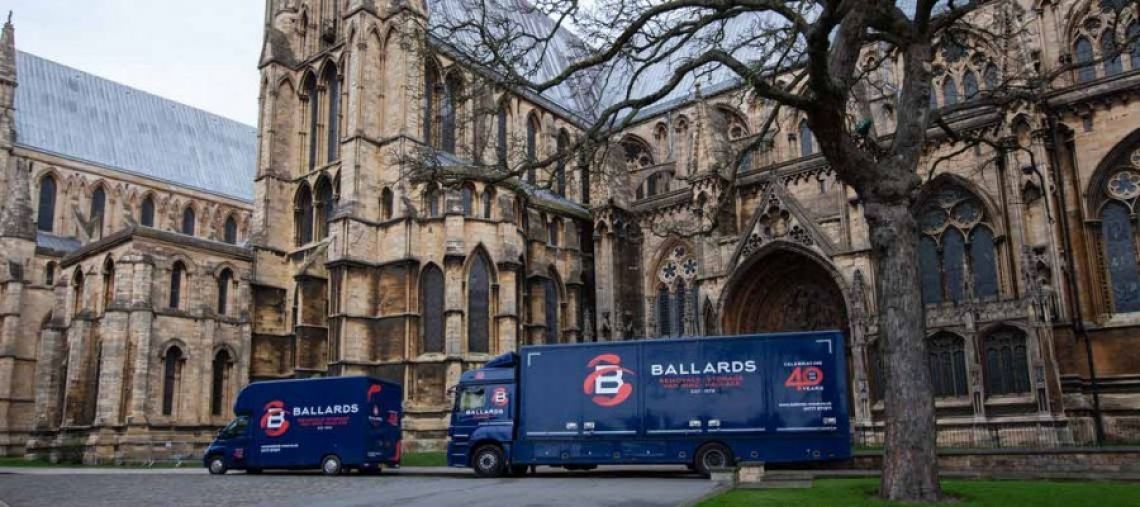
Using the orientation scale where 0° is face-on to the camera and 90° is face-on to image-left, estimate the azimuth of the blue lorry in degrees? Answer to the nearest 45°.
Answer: approximately 135°
